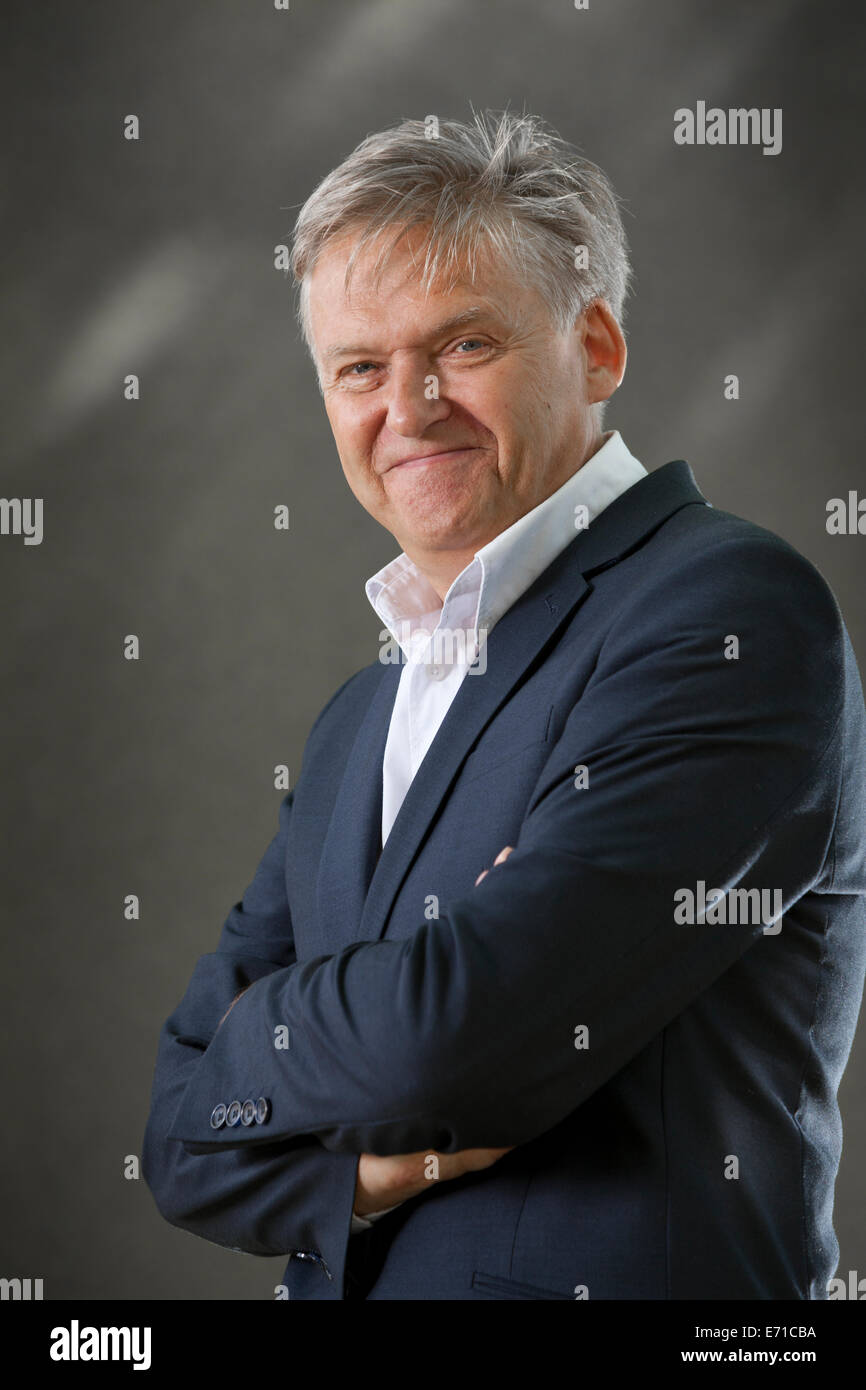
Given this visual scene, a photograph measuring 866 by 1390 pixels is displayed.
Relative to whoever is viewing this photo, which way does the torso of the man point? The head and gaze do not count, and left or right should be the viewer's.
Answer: facing the viewer and to the left of the viewer
